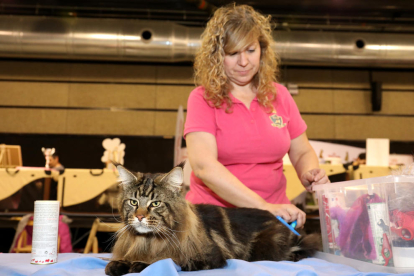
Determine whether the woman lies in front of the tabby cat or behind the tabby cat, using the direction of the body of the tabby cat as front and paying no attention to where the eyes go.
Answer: behind

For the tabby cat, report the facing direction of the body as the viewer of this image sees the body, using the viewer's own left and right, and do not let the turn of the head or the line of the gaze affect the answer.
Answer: facing the viewer and to the left of the viewer

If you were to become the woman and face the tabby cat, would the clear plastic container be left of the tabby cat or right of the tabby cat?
left
